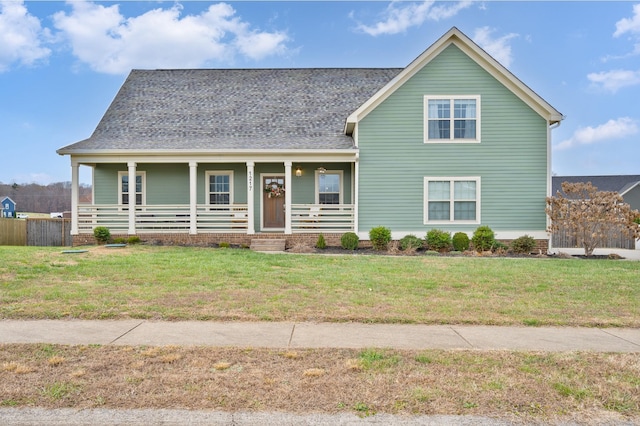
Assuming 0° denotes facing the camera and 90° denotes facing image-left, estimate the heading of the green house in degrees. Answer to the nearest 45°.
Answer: approximately 0°

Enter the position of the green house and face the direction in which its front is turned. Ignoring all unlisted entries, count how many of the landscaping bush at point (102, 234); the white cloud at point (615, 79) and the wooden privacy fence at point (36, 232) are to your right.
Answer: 2

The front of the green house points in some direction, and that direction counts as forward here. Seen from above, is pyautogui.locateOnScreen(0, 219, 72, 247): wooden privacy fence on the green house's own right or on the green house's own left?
on the green house's own right

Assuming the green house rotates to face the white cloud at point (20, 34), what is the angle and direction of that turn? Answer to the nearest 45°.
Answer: approximately 90° to its right

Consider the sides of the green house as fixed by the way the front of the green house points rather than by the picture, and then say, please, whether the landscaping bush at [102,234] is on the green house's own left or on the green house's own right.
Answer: on the green house's own right

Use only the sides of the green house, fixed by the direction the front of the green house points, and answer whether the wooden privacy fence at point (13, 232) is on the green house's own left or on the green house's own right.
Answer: on the green house's own right

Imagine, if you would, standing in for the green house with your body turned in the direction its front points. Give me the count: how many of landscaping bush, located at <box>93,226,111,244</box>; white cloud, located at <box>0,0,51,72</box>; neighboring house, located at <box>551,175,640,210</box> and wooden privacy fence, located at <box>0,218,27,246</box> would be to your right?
3

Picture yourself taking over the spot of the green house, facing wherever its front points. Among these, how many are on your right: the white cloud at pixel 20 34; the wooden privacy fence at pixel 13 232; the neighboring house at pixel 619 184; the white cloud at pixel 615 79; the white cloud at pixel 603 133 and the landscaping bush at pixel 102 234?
3

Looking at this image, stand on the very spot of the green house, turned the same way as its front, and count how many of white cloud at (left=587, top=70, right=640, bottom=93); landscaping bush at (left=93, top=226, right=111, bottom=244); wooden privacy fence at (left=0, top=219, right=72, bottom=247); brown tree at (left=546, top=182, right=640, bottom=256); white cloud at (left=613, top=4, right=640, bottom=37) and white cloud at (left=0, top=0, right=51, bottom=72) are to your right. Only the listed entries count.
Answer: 3

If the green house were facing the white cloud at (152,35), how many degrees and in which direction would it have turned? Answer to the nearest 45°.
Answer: approximately 135° to its right
